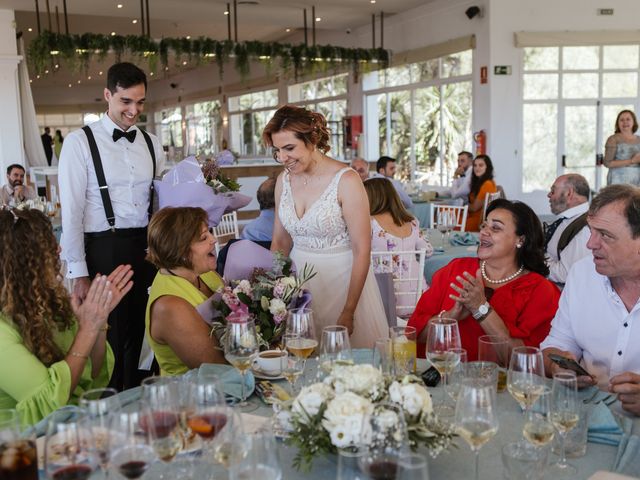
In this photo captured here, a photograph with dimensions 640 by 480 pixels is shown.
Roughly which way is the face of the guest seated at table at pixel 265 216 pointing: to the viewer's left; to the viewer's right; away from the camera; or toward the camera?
away from the camera

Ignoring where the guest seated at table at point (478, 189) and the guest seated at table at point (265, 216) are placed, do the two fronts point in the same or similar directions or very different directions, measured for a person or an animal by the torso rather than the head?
very different directions

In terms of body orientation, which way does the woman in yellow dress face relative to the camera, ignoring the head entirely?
to the viewer's right

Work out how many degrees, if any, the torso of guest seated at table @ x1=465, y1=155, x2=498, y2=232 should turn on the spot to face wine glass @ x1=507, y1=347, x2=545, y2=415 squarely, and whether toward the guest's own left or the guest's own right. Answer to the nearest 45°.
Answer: approximately 45° to the guest's own left

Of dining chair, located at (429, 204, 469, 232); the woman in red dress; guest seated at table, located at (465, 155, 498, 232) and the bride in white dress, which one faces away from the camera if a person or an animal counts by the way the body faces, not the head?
the dining chair

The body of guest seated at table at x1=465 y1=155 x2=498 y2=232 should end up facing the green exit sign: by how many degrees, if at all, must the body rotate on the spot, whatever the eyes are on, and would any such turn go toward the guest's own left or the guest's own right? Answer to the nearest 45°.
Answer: approximately 135° to the guest's own right

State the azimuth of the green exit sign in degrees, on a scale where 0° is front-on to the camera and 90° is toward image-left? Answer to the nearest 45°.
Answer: approximately 0°

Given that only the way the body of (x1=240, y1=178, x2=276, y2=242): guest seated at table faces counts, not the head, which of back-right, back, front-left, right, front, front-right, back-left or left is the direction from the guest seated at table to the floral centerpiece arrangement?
back-right

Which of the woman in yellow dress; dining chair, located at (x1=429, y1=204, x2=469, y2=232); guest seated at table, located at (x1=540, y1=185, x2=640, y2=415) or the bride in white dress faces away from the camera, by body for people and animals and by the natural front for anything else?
the dining chair

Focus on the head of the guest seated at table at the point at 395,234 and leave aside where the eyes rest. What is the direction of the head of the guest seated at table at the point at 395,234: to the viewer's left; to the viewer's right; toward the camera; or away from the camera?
away from the camera

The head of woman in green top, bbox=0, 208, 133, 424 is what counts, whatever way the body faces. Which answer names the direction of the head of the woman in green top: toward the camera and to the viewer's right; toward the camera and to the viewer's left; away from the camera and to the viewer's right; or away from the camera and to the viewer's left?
away from the camera and to the viewer's right

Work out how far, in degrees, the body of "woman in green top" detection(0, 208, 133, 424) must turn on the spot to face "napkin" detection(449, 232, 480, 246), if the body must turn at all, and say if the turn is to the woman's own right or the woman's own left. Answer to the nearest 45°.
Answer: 0° — they already face it

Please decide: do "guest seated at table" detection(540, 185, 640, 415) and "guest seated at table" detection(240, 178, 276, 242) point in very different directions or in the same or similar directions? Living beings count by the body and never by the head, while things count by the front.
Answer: very different directions
